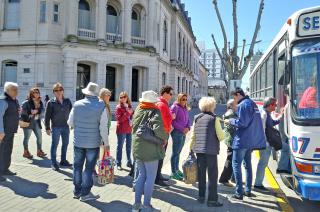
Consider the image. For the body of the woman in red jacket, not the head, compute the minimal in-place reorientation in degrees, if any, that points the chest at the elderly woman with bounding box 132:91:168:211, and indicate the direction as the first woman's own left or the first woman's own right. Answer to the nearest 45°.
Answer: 0° — they already face them

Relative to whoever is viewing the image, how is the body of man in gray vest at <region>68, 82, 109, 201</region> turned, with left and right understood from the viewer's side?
facing away from the viewer and to the right of the viewer

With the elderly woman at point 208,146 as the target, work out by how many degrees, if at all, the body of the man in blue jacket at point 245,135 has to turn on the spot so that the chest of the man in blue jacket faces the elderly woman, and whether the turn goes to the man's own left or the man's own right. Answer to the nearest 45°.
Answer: approximately 90° to the man's own left

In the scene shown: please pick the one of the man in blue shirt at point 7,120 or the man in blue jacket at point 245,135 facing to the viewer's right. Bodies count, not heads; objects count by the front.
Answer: the man in blue shirt

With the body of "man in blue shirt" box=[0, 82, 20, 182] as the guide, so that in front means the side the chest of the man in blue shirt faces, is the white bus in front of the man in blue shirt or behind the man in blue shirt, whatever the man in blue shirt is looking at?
in front

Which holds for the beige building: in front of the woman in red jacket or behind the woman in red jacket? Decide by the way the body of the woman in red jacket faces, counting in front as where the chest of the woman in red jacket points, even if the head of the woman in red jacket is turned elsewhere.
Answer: behind

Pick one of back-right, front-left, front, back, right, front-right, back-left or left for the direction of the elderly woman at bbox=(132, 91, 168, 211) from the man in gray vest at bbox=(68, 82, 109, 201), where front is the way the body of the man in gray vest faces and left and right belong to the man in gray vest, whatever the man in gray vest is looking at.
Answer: right

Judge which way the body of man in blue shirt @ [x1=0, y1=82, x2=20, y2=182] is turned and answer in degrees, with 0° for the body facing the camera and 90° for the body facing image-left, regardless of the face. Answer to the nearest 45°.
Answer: approximately 270°

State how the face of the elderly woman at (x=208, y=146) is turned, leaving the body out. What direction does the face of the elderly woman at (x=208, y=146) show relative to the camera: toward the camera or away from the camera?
away from the camera

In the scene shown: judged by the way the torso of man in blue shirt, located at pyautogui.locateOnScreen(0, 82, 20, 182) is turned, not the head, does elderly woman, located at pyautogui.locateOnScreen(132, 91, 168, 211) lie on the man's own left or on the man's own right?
on the man's own right
